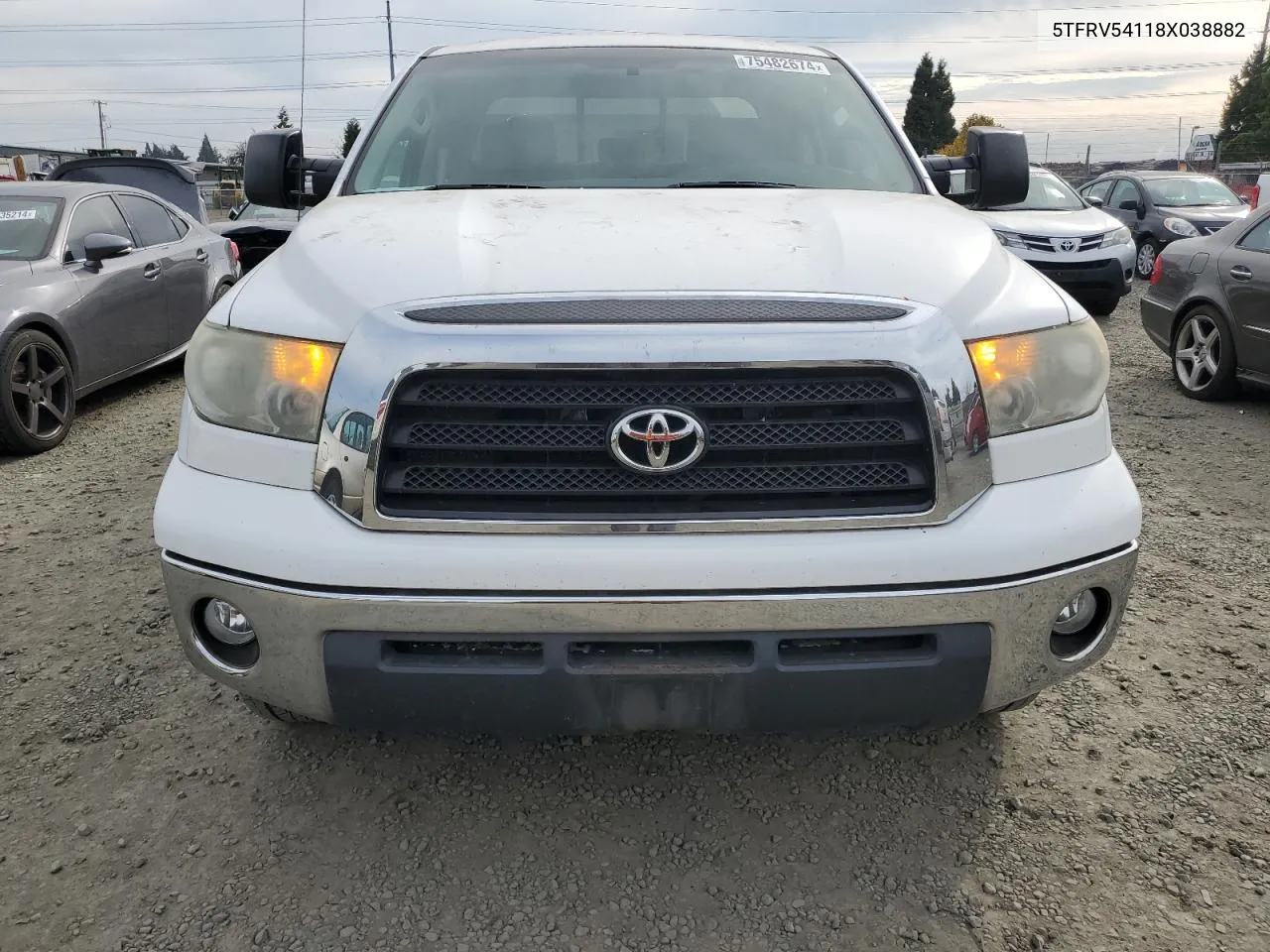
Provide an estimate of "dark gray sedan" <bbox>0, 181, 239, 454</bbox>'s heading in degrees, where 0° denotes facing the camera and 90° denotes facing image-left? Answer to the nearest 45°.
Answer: approximately 45°

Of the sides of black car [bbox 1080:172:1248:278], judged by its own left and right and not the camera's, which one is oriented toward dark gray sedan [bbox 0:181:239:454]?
right

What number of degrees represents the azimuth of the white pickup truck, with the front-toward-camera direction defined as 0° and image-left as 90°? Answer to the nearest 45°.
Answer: approximately 0°

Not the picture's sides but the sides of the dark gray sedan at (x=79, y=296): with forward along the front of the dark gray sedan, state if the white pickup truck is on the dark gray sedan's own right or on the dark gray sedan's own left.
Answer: on the dark gray sedan's own left

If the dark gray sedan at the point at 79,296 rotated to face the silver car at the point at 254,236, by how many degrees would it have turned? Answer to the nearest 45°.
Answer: approximately 135° to its right

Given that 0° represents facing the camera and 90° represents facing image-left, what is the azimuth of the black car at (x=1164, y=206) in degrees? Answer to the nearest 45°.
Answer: approximately 315°
